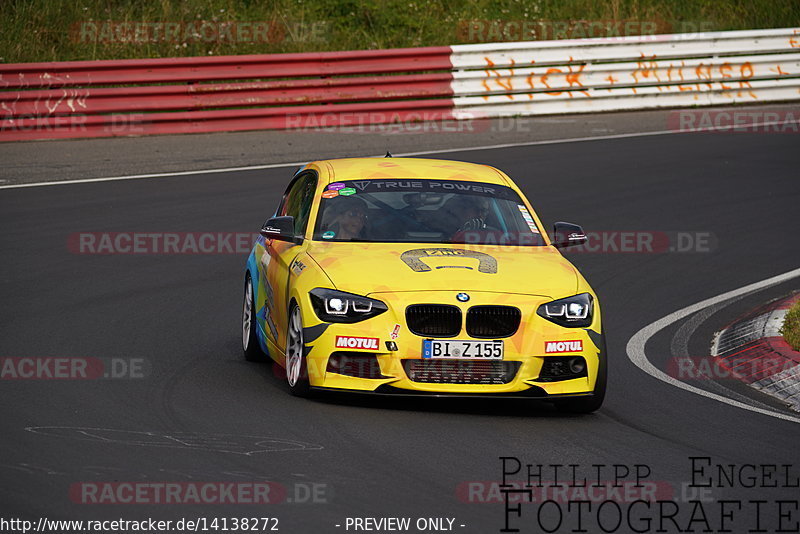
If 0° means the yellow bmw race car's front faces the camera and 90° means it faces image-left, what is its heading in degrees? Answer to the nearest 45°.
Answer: approximately 0°

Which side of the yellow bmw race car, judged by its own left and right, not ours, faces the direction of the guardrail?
back
